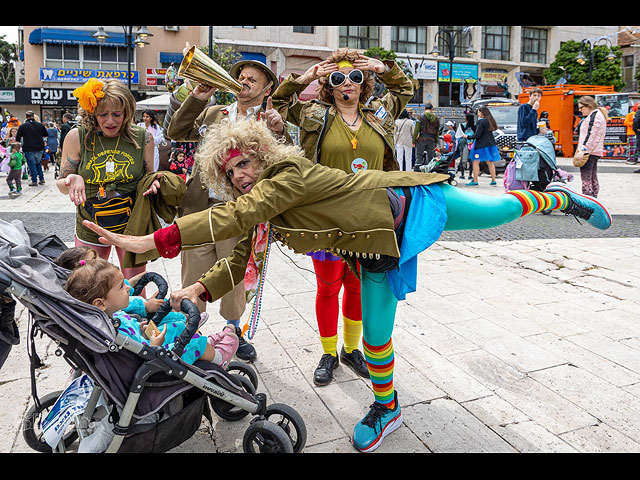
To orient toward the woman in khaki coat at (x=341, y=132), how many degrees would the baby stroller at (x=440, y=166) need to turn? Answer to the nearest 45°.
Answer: approximately 90° to its left

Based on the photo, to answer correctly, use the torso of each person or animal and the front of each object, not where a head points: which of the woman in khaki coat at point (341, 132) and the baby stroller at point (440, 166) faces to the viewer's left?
the baby stroller

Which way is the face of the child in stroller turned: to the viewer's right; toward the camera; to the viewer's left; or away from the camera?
to the viewer's right

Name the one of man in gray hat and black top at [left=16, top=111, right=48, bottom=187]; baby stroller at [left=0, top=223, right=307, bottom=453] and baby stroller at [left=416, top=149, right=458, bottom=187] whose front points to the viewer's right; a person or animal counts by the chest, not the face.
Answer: baby stroller at [left=0, top=223, right=307, bottom=453]

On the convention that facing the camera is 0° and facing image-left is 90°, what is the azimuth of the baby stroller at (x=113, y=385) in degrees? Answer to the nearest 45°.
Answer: approximately 270°

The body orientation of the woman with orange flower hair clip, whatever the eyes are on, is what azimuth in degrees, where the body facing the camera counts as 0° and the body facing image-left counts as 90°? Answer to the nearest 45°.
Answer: approximately 0°

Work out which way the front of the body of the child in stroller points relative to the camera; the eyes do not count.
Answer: to the viewer's right

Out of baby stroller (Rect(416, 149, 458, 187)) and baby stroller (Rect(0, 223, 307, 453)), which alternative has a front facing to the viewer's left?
baby stroller (Rect(416, 149, 458, 187))

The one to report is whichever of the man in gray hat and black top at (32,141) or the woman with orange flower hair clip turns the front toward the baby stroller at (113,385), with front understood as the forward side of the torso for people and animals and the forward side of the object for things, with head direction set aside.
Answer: the woman with orange flower hair clip

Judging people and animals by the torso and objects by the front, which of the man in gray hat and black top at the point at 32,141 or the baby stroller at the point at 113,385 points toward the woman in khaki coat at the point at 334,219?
the baby stroller

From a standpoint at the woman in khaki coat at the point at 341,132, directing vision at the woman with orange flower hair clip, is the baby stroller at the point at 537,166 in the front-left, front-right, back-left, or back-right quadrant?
back-right
